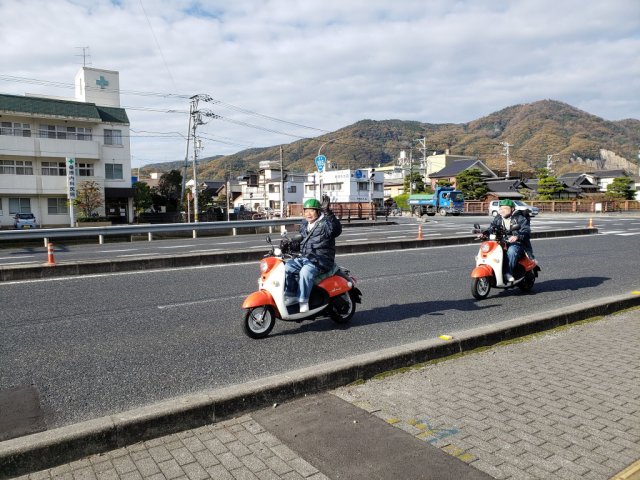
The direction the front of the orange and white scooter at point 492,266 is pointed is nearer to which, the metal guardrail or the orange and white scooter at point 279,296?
the orange and white scooter at point 279,296

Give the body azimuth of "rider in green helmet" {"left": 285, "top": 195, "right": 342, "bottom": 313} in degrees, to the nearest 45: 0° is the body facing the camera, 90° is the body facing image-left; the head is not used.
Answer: approximately 45°

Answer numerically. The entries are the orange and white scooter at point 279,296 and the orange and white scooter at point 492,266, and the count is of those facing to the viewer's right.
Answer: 0

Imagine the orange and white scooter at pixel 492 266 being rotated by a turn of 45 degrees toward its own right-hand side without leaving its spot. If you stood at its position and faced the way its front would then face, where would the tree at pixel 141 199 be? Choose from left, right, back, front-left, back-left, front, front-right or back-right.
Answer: front-right

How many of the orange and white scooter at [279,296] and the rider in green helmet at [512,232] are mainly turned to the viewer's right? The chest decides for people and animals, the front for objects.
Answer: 0

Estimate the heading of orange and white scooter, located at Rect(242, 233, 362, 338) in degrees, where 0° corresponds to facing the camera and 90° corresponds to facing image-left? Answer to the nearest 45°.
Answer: approximately 45°

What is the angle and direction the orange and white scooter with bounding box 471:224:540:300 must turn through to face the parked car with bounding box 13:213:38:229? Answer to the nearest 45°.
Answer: approximately 90° to its right

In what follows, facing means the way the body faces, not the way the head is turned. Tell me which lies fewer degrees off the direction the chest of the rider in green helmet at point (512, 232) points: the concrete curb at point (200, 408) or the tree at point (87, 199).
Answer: the concrete curb

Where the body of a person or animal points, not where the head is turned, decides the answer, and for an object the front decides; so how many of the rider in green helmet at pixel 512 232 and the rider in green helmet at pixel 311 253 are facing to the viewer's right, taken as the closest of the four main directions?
0

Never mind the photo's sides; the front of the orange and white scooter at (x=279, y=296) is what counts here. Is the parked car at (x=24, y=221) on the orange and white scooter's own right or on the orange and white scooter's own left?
on the orange and white scooter's own right

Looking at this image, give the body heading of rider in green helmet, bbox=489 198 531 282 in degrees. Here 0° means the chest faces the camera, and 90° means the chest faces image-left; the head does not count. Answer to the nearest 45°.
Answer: approximately 45°

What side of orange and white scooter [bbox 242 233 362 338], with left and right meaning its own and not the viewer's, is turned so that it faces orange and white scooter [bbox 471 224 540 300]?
back

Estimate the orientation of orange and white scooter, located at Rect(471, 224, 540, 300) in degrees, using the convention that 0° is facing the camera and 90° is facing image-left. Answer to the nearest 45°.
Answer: approximately 45°

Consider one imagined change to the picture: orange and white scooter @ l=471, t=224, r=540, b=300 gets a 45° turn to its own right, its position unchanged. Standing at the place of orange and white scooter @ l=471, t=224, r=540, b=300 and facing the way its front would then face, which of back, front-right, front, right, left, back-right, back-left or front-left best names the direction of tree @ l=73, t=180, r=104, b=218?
front-right

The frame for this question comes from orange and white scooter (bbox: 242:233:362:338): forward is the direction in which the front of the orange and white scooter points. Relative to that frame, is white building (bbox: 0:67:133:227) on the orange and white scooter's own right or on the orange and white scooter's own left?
on the orange and white scooter's own right
